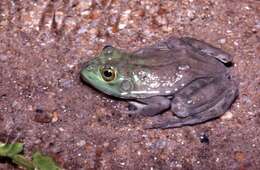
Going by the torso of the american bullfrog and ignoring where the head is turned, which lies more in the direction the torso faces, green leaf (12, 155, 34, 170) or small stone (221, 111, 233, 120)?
the green leaf

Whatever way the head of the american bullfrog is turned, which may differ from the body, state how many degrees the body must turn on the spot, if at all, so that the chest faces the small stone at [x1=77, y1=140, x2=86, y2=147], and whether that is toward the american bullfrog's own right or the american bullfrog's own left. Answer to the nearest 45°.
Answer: approximately 45° to the american bullfrog's own left

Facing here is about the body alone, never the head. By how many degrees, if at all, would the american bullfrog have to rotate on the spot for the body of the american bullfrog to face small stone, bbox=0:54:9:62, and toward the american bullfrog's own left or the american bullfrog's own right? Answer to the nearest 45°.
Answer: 0° — it already faces it

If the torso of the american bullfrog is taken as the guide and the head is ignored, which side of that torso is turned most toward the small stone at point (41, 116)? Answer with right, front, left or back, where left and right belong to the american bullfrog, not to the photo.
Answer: front

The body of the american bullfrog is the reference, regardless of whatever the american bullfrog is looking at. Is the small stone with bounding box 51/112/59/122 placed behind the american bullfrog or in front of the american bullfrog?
in front

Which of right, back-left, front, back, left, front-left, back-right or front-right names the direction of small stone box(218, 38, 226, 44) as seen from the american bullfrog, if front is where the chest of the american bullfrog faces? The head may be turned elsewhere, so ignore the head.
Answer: back-right

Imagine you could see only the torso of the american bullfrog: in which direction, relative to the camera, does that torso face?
to the viewer's left

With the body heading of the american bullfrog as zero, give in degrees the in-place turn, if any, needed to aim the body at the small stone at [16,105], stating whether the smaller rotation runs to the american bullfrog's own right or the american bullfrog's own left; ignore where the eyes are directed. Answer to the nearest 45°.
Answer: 0° — it already faces it

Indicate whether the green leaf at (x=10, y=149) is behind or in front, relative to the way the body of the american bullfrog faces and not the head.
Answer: in front

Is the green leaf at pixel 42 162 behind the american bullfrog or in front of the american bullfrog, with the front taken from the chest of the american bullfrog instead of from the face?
in front

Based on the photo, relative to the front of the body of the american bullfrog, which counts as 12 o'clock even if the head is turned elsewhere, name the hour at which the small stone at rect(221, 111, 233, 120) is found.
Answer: The small stone is roughly at 6 o'clock from the american bullfrog.
